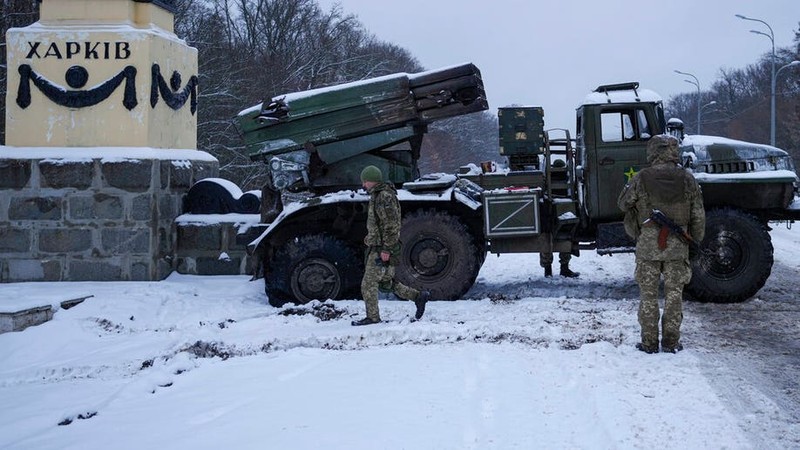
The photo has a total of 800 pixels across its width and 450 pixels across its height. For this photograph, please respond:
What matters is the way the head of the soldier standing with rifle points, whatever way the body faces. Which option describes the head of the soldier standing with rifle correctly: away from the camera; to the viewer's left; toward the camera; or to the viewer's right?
away from the camera

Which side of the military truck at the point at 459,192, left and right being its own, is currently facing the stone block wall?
back

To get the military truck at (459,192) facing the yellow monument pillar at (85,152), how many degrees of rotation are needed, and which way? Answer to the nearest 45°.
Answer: approximately 180°

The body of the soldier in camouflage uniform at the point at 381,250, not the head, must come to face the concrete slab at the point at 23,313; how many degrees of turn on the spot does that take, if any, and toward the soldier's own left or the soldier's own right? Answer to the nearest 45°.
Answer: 0° — they already face it

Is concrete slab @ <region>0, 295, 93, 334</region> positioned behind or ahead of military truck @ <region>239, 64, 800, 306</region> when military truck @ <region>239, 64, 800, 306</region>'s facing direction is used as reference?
behind

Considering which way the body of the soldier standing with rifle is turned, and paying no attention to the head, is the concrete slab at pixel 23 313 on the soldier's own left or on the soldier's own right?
on the soldier's own left

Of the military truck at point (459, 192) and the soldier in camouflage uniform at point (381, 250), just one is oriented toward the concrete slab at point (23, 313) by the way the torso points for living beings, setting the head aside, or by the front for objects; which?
the soldier in camouflage uniform

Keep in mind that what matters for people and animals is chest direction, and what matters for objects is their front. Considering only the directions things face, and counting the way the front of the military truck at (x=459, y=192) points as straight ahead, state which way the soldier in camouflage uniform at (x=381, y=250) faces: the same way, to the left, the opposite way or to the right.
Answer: the opposite way

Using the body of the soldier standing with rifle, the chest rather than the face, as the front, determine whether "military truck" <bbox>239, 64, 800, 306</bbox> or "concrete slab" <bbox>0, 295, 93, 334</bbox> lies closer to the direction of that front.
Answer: the military truck

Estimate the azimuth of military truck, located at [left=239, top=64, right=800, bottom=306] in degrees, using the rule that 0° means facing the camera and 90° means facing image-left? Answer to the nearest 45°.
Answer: approximately 270°

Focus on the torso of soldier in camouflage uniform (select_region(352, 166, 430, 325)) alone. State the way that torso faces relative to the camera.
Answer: to the viewer's left

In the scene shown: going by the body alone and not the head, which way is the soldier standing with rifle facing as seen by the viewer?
away from the camera
